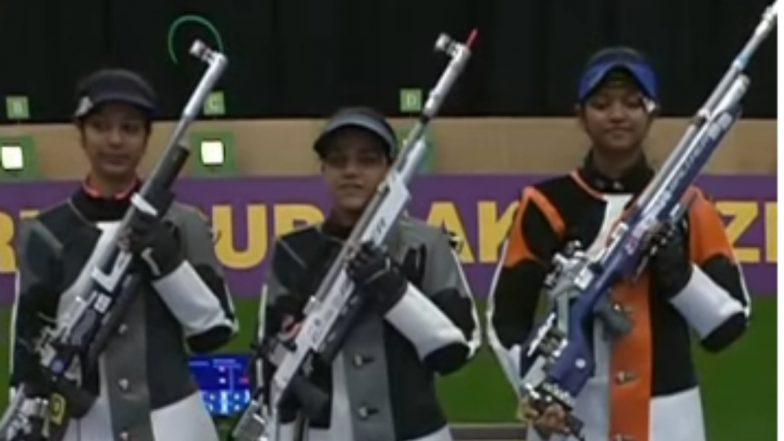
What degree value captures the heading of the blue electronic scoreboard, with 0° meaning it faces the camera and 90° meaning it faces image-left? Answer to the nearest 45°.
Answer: approximately 0°

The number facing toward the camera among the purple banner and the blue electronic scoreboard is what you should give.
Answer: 2

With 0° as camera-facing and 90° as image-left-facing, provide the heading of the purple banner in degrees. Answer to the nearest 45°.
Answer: approximately 0°
